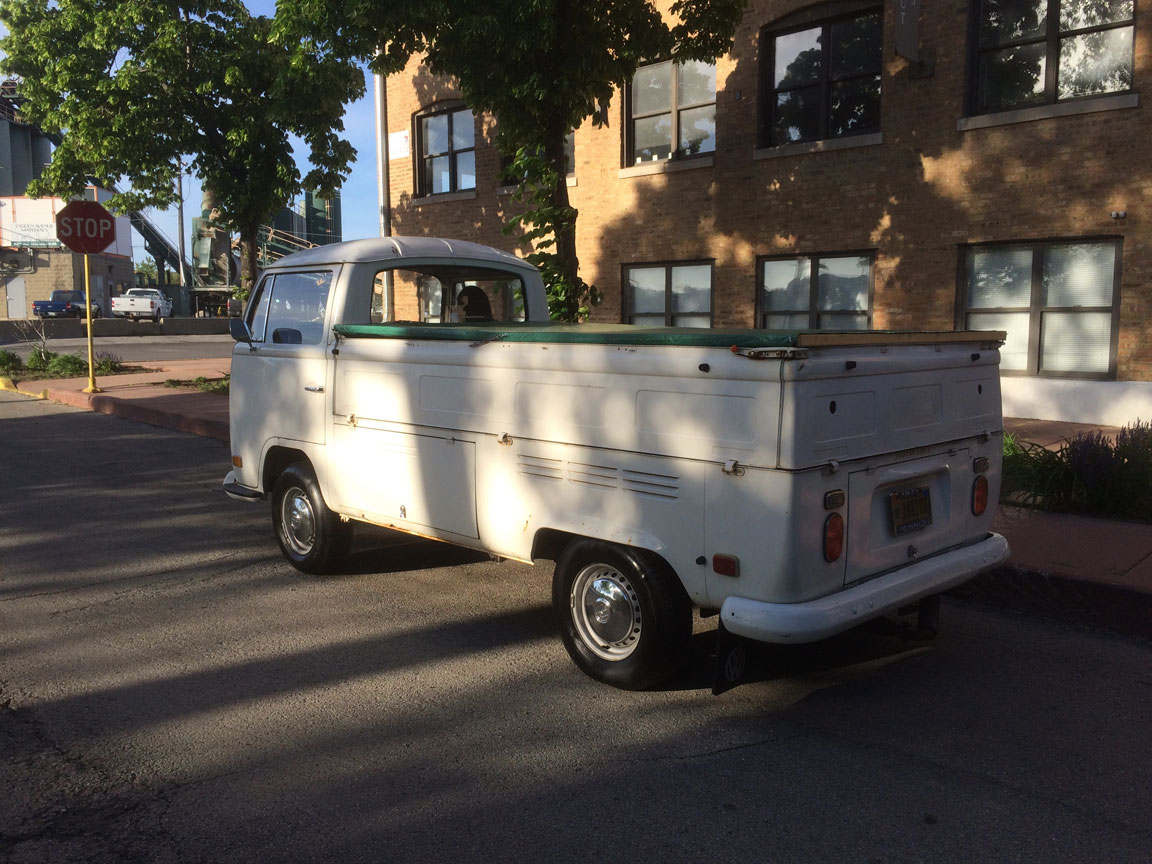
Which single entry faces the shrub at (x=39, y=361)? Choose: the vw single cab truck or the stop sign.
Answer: the vw single cab truck

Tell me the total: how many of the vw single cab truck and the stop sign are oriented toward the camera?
1

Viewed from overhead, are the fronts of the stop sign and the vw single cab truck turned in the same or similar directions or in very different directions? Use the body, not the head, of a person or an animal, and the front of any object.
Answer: very different directions

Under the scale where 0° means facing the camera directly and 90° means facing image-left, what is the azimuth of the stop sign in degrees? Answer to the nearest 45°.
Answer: approximately 0°

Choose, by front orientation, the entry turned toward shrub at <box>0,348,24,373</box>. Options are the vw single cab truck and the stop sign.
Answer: the vw single cab truck

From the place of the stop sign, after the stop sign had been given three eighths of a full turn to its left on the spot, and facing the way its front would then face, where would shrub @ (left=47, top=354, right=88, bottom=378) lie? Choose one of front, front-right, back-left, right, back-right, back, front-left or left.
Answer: front-left

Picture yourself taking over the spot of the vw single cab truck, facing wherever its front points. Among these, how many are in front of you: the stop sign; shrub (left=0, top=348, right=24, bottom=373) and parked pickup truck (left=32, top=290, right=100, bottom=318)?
3

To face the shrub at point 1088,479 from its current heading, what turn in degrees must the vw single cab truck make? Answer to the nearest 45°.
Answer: approximately 90° to its right

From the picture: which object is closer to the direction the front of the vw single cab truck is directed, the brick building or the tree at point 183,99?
the tree

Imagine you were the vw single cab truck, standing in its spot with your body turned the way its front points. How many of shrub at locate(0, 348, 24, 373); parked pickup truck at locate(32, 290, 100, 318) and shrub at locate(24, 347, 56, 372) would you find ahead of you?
3

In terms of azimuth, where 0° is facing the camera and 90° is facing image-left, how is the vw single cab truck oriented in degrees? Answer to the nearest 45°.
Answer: approximately 135°
